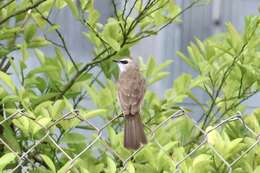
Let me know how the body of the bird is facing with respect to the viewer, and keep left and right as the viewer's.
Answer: facing away from the viewer
